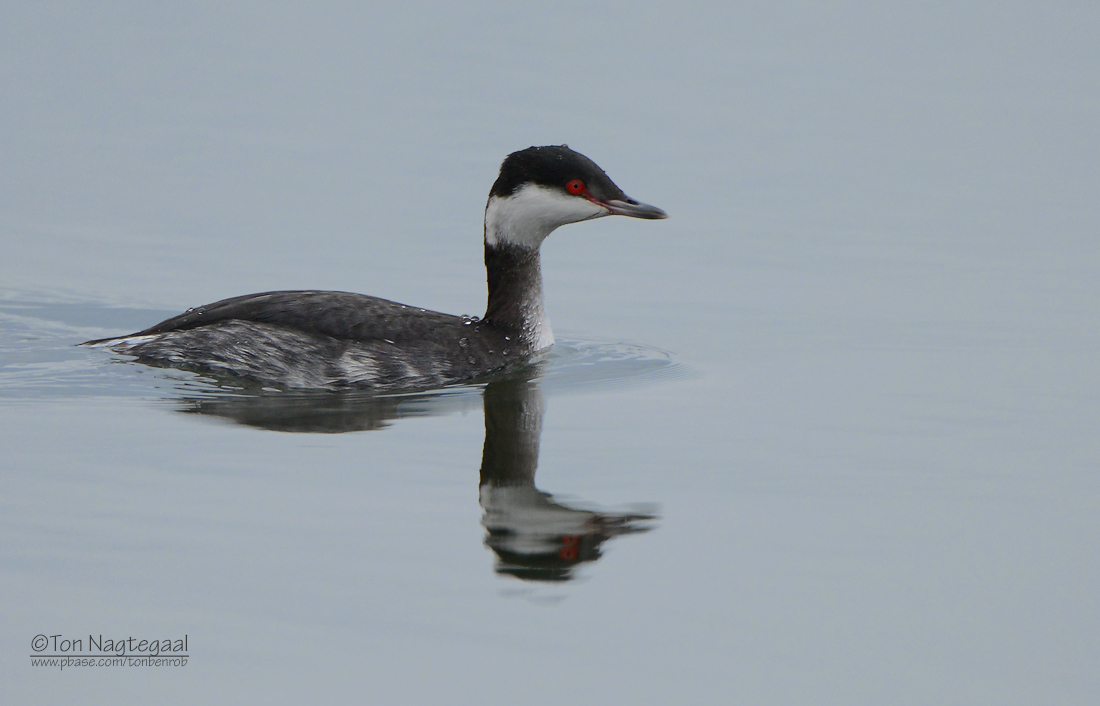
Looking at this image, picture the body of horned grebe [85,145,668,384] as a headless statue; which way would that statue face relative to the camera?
to the viewer's right
